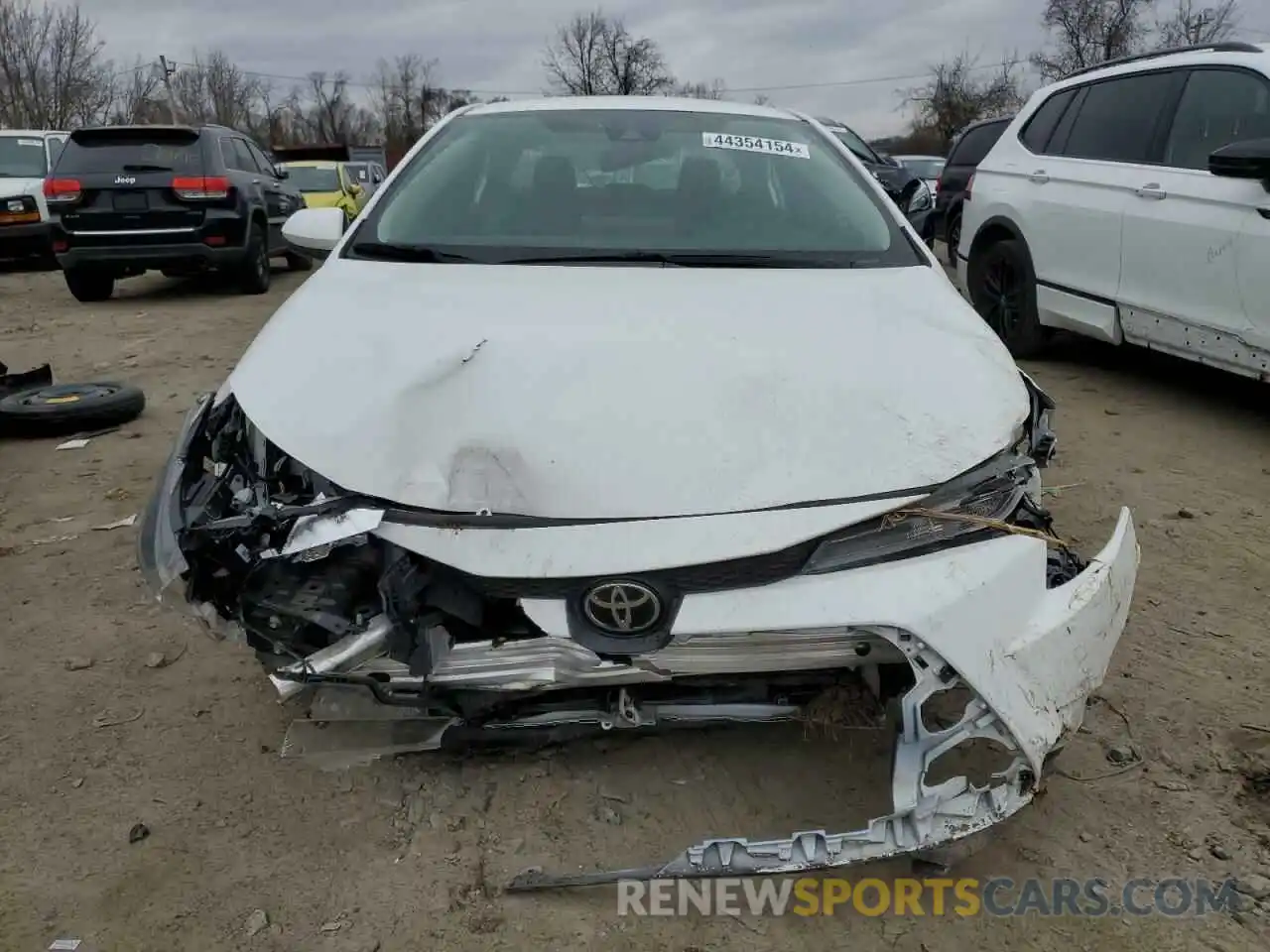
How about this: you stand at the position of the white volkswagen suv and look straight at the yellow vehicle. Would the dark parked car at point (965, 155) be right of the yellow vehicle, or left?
right

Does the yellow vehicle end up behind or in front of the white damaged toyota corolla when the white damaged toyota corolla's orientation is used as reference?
behind

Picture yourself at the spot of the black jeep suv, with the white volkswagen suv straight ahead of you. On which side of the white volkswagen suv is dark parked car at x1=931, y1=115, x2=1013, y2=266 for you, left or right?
left

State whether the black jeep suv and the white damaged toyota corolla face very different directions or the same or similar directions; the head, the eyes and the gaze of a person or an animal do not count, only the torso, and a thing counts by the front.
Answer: very different directions

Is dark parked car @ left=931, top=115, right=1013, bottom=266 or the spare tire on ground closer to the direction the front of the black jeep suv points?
the dark parked car

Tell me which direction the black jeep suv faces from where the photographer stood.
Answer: facing away from the viewer and to the right of the viewer

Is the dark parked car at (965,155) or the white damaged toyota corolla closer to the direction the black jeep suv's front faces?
the dark parked car

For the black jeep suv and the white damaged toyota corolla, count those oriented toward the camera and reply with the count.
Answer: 1

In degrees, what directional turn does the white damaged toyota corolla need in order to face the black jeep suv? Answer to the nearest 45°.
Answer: approximately 135° to its right

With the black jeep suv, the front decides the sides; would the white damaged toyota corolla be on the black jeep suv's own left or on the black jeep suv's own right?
on the black jeep suv's own right

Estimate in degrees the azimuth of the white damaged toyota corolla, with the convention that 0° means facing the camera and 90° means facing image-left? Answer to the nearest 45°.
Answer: approximately 0°
